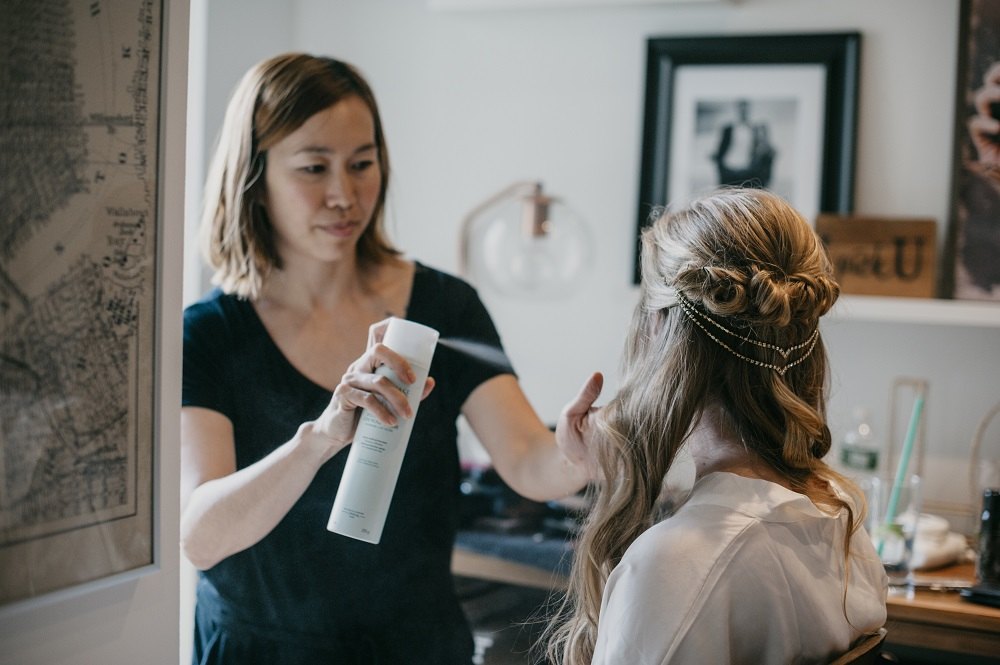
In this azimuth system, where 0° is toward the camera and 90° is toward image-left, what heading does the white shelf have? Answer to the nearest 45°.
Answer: approximately 0°

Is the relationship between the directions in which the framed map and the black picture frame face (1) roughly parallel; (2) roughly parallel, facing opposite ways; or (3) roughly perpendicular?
roughly perpendicular

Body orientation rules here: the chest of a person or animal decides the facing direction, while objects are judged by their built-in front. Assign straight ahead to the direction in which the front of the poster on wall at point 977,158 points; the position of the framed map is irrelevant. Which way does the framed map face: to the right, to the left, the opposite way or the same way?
to the left

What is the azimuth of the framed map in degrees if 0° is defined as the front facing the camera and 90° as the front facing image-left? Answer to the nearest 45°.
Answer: approximately 315°

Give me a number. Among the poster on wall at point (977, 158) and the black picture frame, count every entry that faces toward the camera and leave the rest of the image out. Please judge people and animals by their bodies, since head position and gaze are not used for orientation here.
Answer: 2

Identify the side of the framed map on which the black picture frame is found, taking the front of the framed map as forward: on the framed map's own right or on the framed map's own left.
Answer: on the framed map's own left

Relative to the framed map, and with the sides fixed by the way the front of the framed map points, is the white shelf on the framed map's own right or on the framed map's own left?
on the framed map's own left

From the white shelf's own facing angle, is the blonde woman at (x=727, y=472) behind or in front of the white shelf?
in front

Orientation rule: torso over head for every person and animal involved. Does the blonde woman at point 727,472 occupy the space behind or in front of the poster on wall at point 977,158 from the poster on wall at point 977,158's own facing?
in front
